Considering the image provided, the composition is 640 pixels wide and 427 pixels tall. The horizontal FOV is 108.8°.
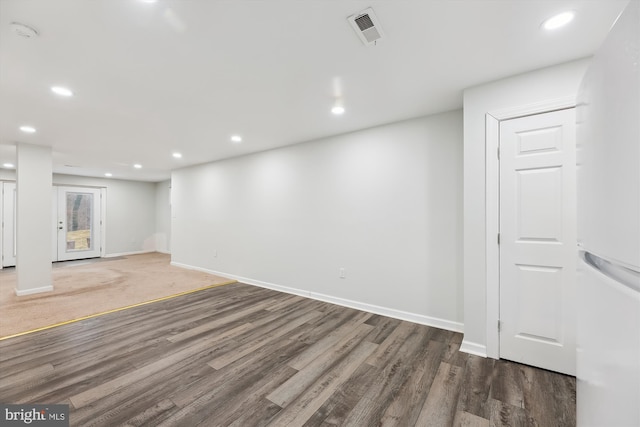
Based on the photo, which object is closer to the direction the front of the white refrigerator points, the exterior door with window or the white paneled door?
the exterior door with window

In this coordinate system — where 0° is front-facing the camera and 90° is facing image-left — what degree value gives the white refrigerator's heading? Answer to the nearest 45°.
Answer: approximately 45°

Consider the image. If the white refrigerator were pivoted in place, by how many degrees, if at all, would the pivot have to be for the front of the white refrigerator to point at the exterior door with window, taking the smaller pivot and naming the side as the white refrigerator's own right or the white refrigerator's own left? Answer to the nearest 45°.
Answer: approximately 45° to the white refrigerator's own right

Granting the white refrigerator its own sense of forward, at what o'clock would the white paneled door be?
The white paneled door is roughly at 4 o'clock from the white refrigerator.
